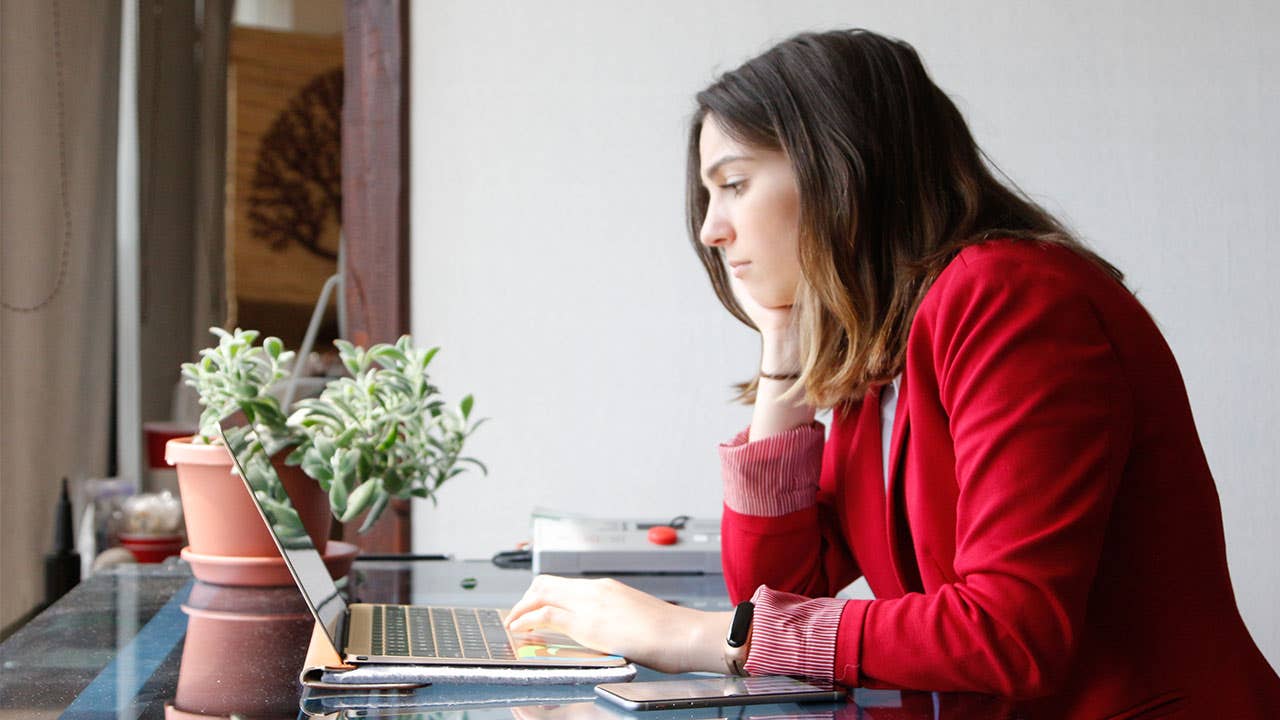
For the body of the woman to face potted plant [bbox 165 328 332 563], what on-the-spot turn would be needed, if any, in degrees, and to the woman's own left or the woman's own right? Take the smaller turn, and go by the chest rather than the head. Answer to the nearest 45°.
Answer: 0° — they already face it

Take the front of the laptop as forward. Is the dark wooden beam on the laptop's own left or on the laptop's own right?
on the laptop's own left

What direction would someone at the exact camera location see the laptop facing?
facing to the right of the viewer

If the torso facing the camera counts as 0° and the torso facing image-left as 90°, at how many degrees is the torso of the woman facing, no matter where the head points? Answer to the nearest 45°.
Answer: approximately 90°

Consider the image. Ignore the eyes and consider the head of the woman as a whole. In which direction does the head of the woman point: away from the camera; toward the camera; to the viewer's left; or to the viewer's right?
to the viewer's left

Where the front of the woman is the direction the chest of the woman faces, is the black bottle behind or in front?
in front

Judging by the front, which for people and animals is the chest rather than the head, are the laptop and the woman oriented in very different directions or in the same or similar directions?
very different directions

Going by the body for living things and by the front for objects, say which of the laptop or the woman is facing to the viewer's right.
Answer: the laptop

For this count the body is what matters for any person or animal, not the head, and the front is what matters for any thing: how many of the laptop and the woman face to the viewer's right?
1
